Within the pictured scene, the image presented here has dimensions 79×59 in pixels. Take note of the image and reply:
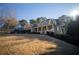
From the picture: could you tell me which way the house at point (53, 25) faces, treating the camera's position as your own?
facing the viewer and to the left of the viewer

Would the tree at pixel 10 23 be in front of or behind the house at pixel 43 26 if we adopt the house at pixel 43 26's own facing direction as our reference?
in front

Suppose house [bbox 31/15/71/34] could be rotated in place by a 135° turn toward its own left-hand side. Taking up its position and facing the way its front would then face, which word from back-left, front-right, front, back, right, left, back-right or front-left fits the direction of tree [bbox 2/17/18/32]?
back
